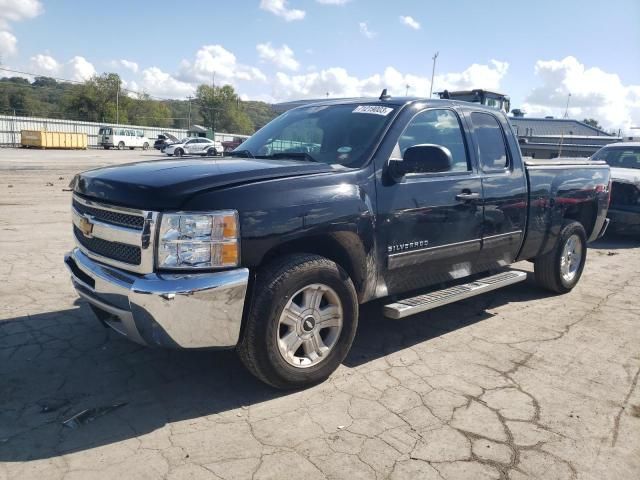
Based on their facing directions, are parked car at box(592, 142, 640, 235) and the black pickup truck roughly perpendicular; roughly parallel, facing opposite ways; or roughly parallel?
roughly parallel

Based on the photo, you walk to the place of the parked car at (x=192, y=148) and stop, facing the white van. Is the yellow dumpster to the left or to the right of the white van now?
left

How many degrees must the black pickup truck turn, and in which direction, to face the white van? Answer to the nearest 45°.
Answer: approximately 90° to its right

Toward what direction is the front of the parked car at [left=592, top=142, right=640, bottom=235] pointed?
toward the camera

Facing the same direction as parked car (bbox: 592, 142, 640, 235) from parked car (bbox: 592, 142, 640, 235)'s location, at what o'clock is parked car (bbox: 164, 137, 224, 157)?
parked car (bbox: 164, 137, 224, 157) is roughly at 4 o'clock from parked car (bbox: 592, 142, 640, 235).

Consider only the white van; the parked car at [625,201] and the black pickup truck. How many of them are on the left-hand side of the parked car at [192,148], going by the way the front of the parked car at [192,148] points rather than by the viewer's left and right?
2

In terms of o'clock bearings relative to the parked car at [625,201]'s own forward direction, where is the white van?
The white van is roughly at 4 o'clock from the parked car.

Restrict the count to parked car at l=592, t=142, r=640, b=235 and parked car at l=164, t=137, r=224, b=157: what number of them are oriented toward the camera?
1

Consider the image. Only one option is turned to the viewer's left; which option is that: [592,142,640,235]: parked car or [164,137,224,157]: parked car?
[164,137,224,157]: parked car

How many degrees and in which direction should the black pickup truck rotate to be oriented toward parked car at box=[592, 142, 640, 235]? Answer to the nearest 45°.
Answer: approximately 180°

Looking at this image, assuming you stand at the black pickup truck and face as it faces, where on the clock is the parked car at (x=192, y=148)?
The parked car is roughly at 4 o'clock from the black pickup truck.

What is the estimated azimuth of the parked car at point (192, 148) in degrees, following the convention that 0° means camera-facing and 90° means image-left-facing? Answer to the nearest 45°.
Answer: approximately 90°

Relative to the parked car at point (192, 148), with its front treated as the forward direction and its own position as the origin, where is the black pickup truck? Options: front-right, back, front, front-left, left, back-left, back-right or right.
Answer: left
